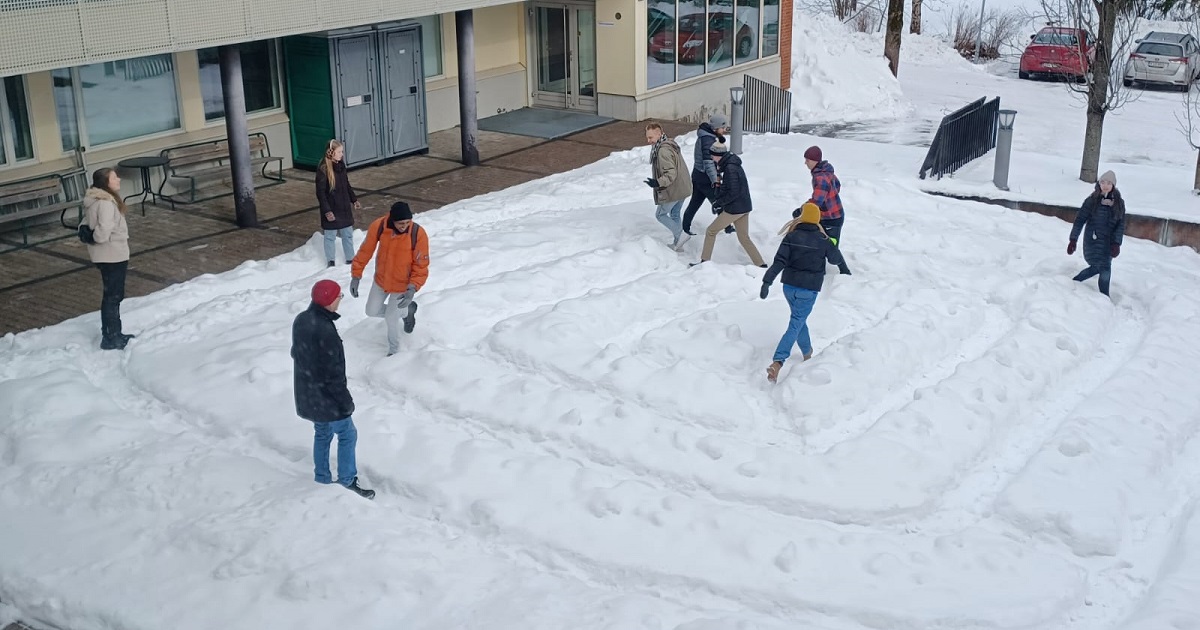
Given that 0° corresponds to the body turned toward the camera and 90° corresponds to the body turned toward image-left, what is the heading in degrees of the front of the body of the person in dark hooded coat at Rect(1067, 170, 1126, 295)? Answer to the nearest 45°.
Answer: approximately 0°

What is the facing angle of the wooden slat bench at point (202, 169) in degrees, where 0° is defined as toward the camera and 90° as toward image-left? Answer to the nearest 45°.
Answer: approximately 315°

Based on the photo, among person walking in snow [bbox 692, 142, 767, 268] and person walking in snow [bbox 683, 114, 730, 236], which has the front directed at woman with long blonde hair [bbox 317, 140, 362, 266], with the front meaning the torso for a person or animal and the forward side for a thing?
person walking in snow [bbox 692, 142, 767, 268]

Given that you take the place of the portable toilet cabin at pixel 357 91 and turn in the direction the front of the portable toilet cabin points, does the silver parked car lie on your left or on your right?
on your left

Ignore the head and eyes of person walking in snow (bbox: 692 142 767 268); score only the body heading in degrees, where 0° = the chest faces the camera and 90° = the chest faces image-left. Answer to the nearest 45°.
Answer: approximately 90°

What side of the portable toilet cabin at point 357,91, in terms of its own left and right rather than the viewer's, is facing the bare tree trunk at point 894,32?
left

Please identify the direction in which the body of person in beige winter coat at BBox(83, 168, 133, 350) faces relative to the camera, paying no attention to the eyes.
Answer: to the viewer's right
